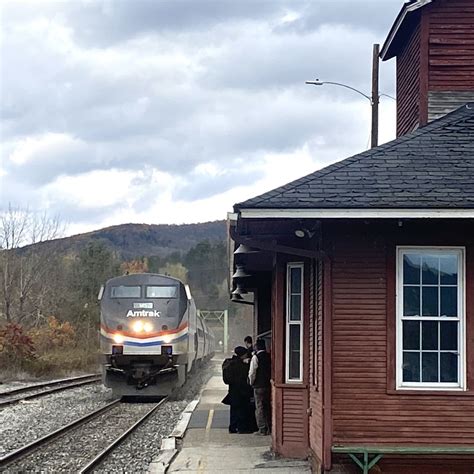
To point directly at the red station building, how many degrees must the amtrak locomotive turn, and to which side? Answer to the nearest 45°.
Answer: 0° — it already faces it

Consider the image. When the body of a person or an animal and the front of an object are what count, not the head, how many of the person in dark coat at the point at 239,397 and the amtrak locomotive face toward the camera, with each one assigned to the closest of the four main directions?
1

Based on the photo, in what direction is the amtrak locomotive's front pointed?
toward the camera

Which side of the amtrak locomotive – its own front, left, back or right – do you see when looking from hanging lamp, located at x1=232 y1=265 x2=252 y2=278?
front

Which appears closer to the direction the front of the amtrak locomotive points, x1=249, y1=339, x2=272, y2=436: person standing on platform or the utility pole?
the person standing on platform
